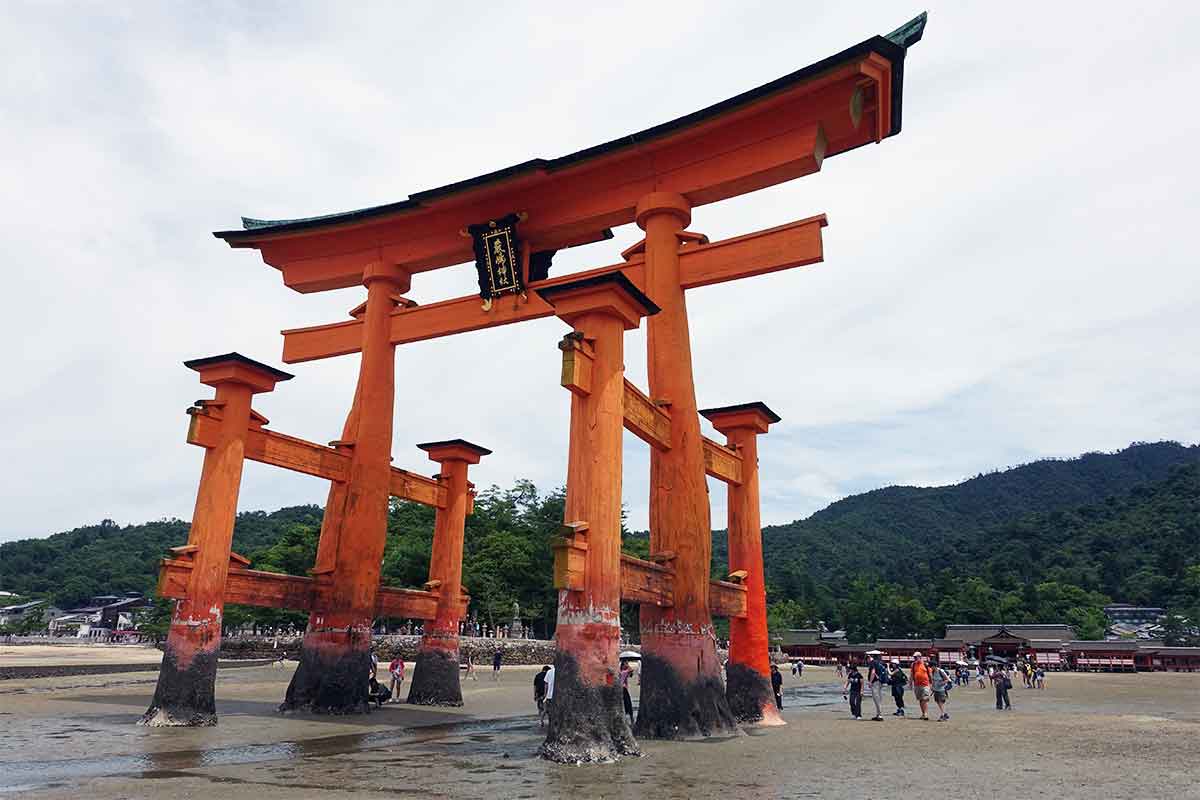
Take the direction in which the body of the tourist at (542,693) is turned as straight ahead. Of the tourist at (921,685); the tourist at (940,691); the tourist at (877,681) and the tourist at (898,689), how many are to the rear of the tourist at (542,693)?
0

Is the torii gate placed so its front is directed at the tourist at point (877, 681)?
no

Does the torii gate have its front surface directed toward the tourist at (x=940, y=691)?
no

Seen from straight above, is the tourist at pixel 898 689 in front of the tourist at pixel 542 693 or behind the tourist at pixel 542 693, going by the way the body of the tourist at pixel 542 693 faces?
in front

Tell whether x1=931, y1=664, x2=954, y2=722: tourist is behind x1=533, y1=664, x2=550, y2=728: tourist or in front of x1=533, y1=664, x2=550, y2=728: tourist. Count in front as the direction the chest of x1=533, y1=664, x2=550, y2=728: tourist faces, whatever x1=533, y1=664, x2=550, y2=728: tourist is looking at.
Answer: in front

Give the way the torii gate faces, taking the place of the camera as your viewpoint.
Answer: facing the viewer and to the left of the viewer

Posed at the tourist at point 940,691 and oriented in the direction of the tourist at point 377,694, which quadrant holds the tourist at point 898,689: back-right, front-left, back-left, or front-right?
front-right

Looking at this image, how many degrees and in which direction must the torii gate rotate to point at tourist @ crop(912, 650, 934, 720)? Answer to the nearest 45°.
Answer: approximately 180°

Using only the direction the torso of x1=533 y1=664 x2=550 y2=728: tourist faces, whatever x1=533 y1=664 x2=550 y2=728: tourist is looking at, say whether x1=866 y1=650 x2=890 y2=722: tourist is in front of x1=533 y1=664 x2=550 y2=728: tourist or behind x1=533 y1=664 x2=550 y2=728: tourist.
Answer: in front
